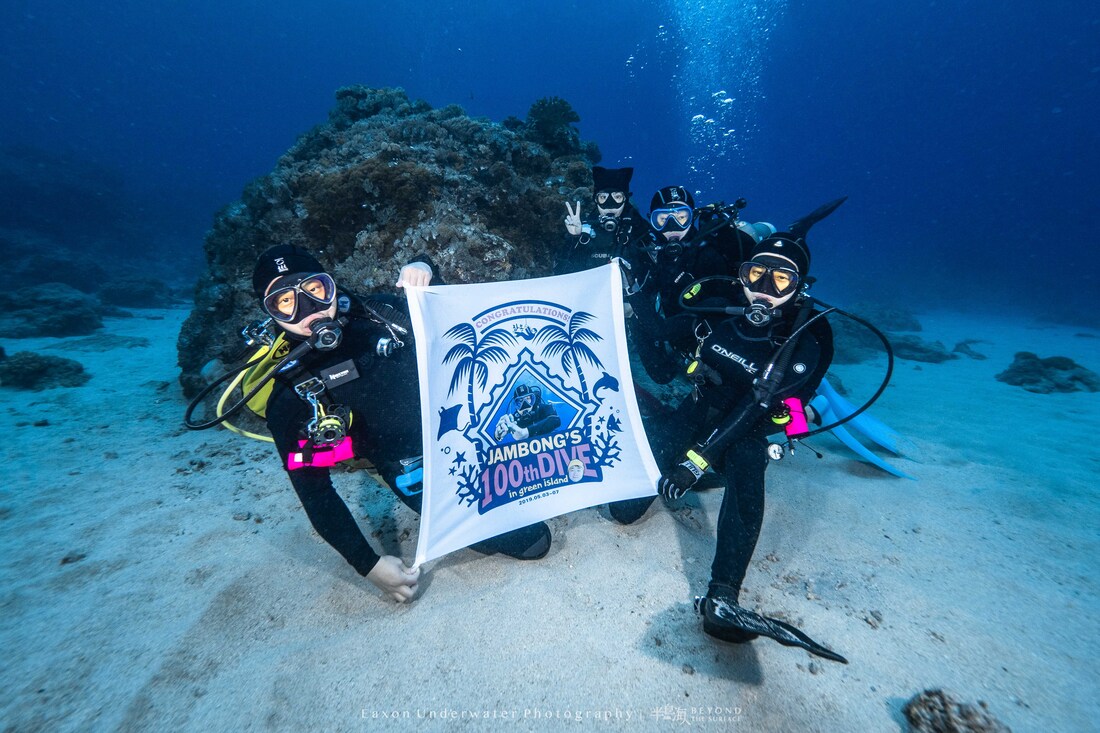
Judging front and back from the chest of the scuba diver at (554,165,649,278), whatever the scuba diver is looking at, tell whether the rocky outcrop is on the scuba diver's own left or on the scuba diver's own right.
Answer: on the scuba diver's own right

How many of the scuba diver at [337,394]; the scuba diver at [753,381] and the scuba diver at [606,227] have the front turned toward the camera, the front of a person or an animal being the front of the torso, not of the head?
3

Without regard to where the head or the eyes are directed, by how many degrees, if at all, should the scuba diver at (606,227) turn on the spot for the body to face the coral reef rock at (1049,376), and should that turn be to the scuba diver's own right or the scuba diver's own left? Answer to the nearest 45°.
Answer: approximately 135° to the scuba diver's own left

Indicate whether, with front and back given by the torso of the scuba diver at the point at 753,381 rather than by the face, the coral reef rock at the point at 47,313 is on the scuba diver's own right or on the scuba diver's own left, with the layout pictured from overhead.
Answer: on the scuba diver's own right

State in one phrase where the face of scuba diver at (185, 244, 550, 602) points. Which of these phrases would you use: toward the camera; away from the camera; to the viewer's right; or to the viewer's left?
toward the camera

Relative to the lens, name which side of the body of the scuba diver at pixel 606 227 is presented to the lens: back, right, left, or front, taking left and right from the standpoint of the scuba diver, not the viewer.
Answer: front

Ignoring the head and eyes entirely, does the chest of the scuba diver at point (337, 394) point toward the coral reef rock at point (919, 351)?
no

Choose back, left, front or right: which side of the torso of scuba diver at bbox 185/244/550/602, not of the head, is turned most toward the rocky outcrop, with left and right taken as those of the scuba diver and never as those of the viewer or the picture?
back

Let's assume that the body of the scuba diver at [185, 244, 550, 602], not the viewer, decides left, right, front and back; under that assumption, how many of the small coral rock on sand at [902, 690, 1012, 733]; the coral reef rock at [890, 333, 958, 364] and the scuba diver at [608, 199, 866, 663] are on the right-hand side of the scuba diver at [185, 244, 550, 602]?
0

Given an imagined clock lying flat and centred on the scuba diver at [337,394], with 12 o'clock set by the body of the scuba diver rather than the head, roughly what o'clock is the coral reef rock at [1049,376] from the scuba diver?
The coral reef rock is roughly at 9 o'clock from the scuba diver.

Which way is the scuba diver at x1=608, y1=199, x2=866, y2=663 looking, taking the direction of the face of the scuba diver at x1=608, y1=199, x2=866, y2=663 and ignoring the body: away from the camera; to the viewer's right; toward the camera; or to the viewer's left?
toward the camera

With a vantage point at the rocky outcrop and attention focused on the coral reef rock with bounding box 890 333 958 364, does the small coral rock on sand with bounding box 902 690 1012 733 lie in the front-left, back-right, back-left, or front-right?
front-right

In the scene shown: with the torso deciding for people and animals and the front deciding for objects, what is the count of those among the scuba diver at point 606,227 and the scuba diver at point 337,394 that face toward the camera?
2

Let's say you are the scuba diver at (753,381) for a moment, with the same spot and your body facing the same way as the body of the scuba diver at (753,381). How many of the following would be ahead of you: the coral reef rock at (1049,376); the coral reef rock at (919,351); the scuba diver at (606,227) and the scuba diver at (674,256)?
0

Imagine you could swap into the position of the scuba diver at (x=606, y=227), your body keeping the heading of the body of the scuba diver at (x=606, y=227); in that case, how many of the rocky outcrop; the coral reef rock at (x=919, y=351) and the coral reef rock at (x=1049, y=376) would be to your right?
1

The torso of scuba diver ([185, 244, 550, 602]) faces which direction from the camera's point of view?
toward the camera

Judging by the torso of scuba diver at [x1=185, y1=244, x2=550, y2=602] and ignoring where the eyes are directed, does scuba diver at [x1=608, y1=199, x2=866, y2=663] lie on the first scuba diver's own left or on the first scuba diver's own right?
on the first scuba diver's own left

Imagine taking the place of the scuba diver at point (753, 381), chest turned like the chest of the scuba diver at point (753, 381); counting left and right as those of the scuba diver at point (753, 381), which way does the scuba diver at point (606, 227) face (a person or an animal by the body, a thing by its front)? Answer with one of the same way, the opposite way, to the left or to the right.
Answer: the same way

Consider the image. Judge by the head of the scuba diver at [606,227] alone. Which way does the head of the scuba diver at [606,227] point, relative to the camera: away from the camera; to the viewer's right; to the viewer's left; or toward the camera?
toward the camera
